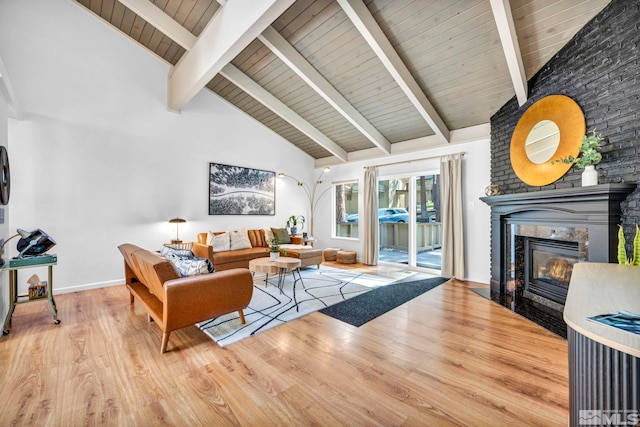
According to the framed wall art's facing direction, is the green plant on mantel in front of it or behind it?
in front

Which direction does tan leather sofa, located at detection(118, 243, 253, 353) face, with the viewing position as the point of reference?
facing away from the viewer and to the right of the viewer

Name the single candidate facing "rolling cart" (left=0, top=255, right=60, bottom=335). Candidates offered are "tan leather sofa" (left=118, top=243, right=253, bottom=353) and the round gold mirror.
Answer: the round gold mirror

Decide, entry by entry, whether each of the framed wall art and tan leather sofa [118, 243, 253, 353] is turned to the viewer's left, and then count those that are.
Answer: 0

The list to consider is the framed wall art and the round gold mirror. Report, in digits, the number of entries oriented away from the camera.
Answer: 0

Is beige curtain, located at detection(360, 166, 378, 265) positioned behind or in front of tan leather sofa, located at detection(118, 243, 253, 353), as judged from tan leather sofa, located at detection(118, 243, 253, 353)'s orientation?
in front

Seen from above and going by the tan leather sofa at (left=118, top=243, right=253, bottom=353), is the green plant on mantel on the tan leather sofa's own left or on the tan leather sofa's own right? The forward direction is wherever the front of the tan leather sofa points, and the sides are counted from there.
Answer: on the tan leather sofa's own right

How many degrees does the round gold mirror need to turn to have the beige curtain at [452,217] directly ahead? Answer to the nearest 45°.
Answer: approximately 90° to its right
